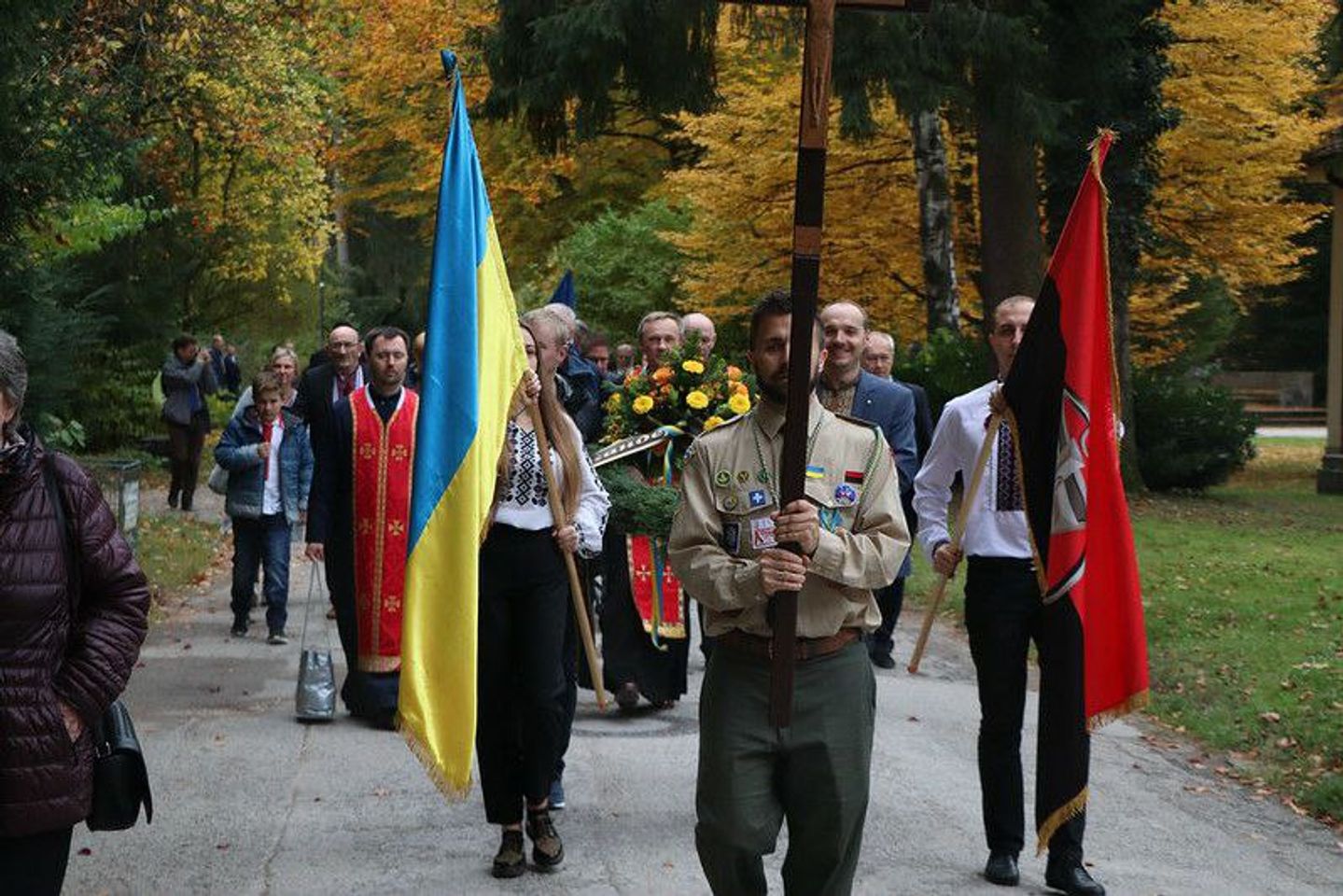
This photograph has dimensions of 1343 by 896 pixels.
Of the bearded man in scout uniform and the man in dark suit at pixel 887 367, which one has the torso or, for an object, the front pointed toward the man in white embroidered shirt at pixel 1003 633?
the man in dark suit

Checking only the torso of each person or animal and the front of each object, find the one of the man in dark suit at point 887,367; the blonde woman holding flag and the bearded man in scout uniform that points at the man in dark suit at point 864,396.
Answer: the man in dark suit at point 887,367

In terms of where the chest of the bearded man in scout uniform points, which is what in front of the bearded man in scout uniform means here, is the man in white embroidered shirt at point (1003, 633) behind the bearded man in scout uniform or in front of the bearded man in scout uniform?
behind

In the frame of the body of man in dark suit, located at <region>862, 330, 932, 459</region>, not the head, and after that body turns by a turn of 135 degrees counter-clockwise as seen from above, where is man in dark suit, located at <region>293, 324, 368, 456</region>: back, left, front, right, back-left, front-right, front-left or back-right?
back-left

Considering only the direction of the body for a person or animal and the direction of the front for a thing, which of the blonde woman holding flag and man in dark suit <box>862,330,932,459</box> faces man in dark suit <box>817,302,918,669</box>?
man in dark suit <box>862,330,932,459</box>

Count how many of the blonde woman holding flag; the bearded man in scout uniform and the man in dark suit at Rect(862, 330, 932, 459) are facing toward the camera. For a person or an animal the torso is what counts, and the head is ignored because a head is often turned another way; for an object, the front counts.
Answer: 3

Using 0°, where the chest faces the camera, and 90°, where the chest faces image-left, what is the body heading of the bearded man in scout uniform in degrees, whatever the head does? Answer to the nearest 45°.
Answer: approximately 0°

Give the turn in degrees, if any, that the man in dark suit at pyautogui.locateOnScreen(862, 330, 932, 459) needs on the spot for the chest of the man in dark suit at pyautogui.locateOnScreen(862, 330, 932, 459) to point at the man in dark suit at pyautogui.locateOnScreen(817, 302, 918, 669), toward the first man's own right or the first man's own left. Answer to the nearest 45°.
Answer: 0° — they already face them

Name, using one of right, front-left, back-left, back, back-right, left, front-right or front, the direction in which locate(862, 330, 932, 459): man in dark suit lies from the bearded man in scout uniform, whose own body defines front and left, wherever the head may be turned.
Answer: back

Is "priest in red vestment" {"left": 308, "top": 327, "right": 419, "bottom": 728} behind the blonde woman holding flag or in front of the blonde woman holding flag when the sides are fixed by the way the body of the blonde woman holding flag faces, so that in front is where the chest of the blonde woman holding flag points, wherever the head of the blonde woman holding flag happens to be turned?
behind

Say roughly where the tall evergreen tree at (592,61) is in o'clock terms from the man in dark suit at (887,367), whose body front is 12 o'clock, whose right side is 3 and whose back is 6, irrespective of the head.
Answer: The tall evergreen tree is roughly at 5 o'clock from the man in dark suit.
